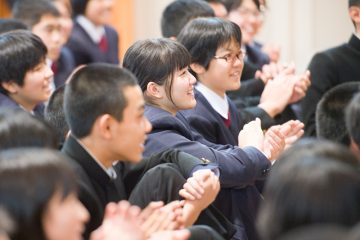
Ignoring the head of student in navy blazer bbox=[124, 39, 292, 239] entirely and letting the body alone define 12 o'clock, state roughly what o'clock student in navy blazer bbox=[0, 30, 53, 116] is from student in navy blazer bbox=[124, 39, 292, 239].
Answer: student in navy blazer bbox=[0, 30, 53, 116] is roughly at 7 o'clock from student in navy blazer bbox=[124, 39, 292, 239].

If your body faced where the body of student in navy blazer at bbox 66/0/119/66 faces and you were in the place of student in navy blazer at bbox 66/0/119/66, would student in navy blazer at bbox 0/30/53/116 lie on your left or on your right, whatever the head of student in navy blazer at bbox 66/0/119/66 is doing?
on your right

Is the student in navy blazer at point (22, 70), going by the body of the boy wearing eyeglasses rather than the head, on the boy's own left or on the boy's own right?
on the boy's own right

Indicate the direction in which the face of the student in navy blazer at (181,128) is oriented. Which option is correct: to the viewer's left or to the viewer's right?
to the viewer's right

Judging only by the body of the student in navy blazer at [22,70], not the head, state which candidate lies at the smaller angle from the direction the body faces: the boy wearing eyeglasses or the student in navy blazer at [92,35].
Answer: the boy wearing eyeglasses

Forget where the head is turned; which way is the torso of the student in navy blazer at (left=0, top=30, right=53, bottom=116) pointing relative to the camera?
to the viewer's right

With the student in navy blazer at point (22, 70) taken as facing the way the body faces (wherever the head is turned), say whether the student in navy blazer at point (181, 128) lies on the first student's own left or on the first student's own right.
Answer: on the first student's own right

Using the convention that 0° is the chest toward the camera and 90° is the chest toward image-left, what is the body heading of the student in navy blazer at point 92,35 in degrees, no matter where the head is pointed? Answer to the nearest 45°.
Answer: approximately 315°

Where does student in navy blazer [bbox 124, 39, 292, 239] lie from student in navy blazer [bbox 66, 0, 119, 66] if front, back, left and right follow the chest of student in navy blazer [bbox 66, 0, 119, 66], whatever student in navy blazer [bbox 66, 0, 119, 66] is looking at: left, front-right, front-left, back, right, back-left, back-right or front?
front-right

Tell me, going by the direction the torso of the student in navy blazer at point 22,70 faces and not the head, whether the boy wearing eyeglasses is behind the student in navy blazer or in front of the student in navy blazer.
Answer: in front

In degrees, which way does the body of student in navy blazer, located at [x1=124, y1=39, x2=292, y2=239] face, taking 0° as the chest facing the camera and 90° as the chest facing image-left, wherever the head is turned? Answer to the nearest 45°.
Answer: approximately 270°

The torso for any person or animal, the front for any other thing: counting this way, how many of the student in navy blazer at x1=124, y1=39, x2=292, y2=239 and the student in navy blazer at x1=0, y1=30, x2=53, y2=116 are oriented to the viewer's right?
2
